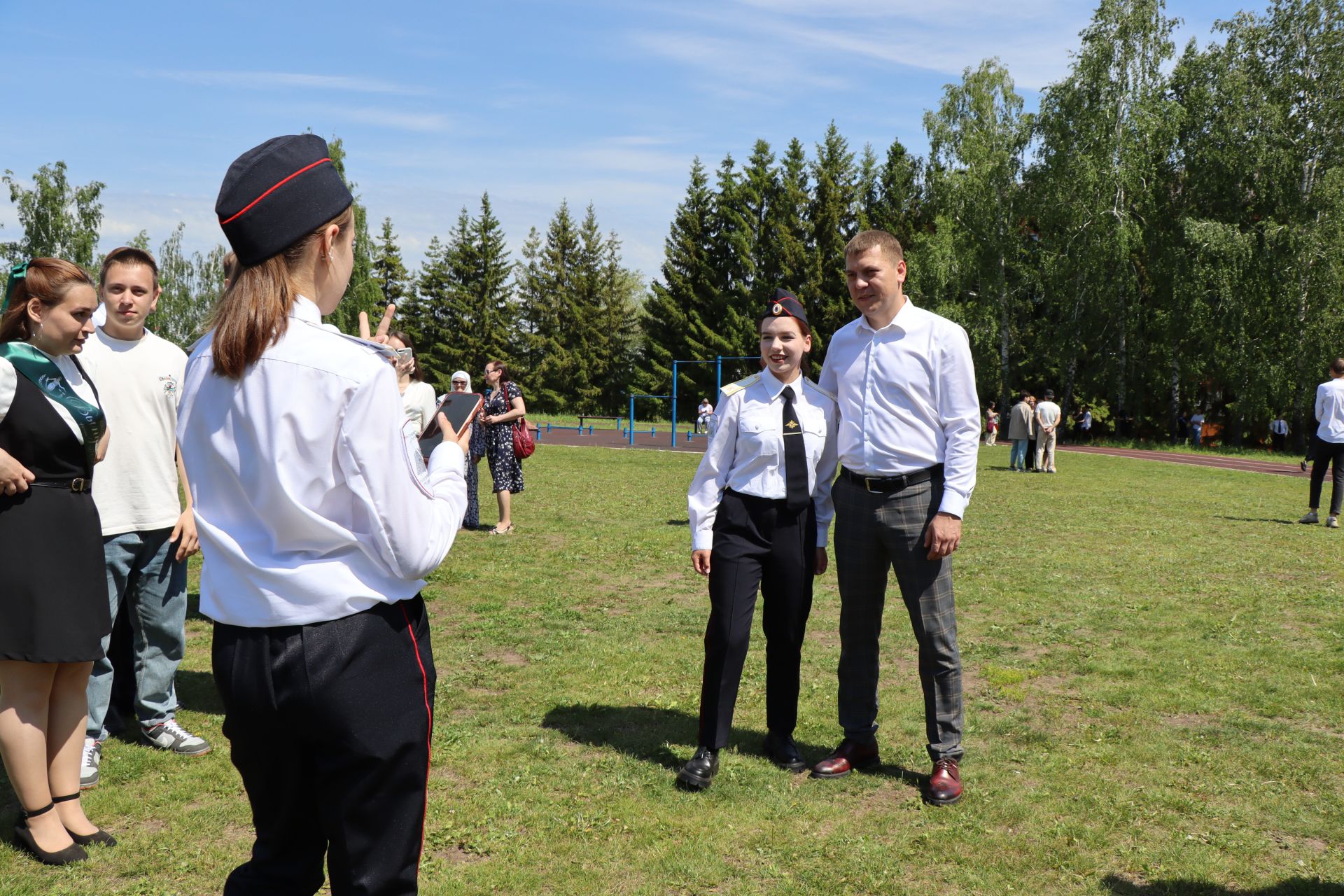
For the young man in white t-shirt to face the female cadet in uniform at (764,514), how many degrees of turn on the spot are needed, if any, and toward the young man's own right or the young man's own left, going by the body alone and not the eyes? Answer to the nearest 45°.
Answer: approximately 45° to the young man's own left

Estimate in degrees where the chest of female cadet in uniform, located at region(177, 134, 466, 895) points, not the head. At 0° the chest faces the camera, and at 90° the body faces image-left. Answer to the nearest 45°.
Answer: approximately 225°

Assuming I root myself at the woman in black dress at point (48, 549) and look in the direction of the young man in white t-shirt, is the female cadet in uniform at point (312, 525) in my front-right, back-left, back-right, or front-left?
back-right

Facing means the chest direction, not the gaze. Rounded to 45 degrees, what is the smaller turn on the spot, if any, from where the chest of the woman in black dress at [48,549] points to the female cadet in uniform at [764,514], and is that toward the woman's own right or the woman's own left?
approximately 45° to the woman's own left

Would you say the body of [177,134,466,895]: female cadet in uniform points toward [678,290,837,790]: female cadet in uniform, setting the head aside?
yes

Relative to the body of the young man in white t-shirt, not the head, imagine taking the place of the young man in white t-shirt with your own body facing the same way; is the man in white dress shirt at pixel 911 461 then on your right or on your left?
on your left

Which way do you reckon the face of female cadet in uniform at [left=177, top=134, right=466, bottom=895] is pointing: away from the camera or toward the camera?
away from the camera

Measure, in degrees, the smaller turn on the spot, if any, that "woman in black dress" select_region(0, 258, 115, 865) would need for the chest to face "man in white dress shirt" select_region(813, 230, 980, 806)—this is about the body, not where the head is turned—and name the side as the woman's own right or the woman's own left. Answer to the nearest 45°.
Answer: approximately 45° to the woman's own left

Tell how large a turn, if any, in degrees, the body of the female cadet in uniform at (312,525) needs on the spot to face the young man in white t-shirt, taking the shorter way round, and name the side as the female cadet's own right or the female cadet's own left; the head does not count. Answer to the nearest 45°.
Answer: approximately 45° to the female cadet's own left

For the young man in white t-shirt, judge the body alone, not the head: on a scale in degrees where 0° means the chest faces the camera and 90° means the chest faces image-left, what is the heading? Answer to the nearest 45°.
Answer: approximately 0°

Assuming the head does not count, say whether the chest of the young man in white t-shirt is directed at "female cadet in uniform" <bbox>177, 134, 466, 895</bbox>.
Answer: yes

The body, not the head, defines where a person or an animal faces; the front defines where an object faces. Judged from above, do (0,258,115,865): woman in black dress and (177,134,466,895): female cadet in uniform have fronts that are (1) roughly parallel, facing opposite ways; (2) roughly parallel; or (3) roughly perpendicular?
roughly perpendicular
